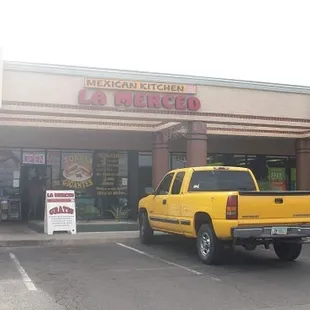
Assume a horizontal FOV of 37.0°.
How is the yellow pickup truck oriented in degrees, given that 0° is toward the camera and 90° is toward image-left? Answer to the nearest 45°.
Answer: approximately 135°

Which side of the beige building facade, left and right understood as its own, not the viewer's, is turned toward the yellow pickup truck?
front

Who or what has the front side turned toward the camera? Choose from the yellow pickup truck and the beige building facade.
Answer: the beige building facade

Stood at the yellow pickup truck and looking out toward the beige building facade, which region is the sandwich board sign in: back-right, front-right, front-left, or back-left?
front-left

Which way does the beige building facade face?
toward the camera

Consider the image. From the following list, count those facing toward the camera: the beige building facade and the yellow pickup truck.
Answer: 1

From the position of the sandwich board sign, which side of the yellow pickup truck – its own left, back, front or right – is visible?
front
